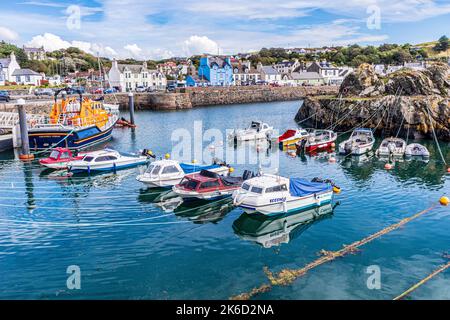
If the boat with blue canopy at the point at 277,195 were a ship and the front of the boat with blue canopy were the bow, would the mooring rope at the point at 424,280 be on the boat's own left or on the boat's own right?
on the boat's own left

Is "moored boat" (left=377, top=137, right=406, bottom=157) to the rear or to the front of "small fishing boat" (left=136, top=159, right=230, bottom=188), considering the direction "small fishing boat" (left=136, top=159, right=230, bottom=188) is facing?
to the rear

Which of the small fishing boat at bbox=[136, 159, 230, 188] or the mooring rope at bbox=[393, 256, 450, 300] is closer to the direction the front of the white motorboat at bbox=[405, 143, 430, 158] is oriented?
the mooring rope

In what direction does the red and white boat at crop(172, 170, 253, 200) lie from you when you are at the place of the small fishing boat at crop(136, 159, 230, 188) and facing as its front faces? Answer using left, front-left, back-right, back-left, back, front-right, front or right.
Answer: left

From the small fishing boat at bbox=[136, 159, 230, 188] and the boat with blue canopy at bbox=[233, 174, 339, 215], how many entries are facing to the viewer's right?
0

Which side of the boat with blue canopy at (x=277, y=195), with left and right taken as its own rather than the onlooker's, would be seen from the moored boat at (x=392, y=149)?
back

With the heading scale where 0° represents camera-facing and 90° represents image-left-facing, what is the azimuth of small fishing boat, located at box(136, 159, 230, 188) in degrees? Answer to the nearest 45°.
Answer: approximately 45°

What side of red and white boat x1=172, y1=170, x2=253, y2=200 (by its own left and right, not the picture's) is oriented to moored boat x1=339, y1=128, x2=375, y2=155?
back

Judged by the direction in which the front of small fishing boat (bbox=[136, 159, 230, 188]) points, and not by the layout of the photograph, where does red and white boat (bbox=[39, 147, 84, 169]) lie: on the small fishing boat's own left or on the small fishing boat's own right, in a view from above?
on the small fishing boat's own right

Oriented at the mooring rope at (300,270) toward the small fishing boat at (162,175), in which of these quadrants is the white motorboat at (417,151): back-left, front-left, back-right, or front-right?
front-right

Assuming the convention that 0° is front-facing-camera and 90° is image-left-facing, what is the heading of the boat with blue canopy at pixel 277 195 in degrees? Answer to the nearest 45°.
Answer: approximately 45°
